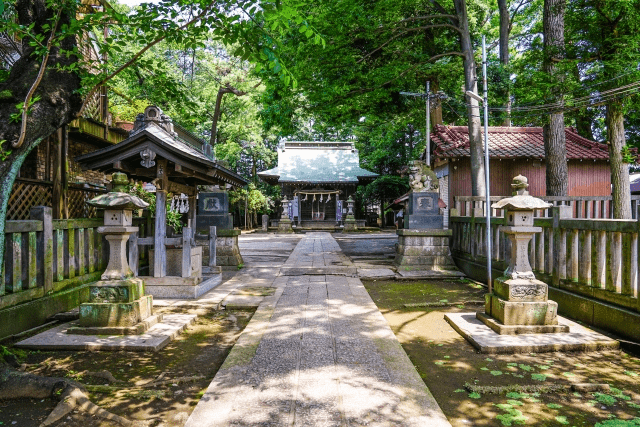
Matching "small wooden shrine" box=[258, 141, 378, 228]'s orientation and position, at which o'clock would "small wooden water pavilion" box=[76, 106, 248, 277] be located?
"small wooden water pavilion" box=[76, 106, 248, 277] is roughly at 12 o'clock from "small wooden shrine" box=[258, 141, 378, 228].

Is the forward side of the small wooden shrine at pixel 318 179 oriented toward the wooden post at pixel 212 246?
yes

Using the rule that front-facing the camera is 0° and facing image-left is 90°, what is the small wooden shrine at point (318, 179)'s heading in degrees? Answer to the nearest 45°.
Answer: approximately 0°

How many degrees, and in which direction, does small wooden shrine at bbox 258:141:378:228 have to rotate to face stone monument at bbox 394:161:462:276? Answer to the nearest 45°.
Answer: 0° — it already faces it

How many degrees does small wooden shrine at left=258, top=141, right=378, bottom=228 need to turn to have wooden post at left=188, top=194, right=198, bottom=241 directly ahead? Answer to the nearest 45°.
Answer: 0° — it already faces it

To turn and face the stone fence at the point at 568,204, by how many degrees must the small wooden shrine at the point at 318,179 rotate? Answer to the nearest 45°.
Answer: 0° — it already faces it

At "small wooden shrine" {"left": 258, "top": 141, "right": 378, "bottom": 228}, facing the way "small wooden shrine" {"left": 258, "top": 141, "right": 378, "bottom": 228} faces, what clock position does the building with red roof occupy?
The building with red roof is roughly at 11 o'clock from the small wooden shrine.

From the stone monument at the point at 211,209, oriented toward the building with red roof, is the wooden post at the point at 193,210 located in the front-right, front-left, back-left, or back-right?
back-right

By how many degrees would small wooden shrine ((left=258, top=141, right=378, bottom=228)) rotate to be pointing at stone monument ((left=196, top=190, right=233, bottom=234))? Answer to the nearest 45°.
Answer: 0° — it already faces it

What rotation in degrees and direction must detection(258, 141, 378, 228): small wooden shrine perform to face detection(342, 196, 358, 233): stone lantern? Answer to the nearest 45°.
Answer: approximately 45° to its left
